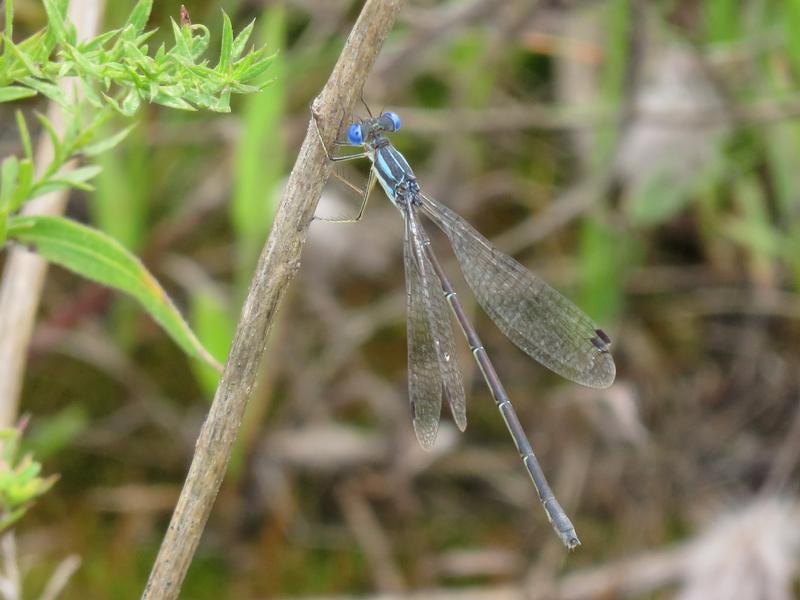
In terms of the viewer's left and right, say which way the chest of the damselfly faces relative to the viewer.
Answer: facing away from the viewer and to the left of the viewer

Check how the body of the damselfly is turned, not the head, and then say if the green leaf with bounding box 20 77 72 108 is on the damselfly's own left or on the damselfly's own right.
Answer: on the damselfly's own left

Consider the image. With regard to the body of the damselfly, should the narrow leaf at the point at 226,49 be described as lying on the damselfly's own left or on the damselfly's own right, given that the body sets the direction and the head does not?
on the damselfly's own left

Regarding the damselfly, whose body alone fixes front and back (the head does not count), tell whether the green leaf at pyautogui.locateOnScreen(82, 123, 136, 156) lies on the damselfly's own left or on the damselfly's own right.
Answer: on the damselfly's own left
